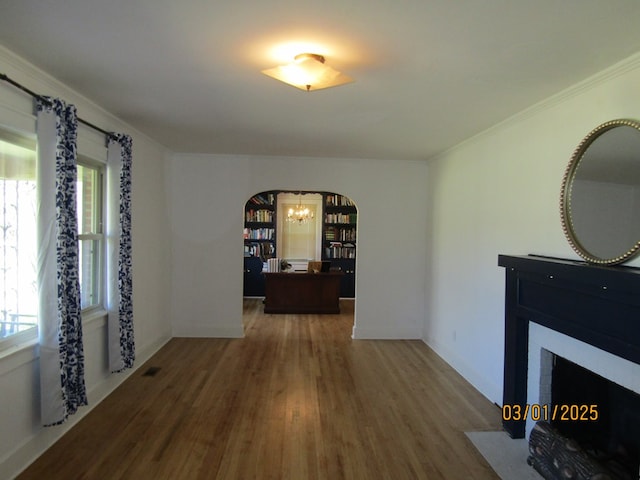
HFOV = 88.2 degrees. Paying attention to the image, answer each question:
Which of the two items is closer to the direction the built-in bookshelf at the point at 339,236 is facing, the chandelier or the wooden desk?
the wooden desk

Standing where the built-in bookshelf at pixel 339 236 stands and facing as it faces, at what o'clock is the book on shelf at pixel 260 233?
The book on shelf is roughly at 3 o'clock from the built-in bookshelf.

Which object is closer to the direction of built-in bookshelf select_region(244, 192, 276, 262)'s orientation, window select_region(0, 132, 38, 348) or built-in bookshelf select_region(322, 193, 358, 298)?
the window

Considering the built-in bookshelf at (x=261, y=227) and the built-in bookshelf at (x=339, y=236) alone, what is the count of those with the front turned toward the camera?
2

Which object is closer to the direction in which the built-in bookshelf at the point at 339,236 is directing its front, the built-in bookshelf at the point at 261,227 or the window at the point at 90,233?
the window

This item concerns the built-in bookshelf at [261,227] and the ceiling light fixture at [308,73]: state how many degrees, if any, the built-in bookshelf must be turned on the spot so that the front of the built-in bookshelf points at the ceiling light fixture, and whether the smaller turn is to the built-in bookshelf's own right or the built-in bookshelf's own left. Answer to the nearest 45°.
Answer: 0° — it already faces it
